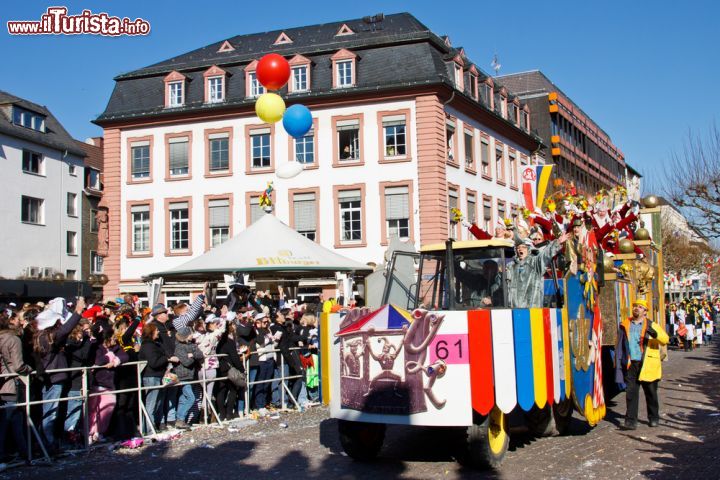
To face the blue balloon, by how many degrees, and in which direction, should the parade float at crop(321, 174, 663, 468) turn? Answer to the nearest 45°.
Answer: approximately 90° to its right

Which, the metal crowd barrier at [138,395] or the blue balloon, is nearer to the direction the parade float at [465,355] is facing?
the metal crowd barrier

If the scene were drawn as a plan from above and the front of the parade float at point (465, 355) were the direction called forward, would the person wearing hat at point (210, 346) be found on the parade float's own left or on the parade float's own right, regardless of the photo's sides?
on the parade float's own right

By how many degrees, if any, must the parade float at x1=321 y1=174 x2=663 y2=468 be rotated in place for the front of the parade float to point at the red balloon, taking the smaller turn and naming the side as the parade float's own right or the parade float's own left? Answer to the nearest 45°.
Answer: approximately 90° to the parade float's own right

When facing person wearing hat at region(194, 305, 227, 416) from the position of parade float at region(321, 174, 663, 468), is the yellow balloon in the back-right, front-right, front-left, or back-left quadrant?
front-right

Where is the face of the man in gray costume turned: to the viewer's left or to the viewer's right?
to the viewer's left

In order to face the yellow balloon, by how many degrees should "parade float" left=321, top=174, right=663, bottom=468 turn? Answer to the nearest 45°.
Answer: approximately 90° to its right

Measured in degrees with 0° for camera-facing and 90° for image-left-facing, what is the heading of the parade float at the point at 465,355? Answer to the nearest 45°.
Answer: approximately 45°

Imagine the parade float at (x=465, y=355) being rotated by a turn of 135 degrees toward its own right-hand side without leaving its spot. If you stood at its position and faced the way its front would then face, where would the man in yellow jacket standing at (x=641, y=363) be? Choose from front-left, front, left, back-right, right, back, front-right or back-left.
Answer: front-right

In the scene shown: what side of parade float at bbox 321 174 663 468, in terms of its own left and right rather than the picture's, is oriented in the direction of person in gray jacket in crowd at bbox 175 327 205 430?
right

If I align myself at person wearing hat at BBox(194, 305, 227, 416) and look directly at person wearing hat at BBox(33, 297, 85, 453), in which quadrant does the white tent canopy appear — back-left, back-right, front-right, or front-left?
back-right
